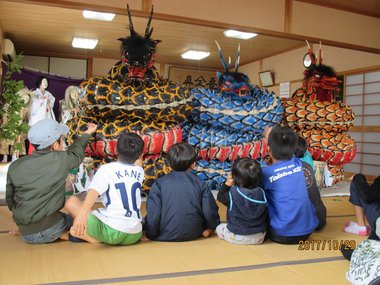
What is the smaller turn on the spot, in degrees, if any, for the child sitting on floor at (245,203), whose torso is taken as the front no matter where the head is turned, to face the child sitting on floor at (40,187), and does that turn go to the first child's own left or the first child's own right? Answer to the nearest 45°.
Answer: approximately 45° to the first child's own left

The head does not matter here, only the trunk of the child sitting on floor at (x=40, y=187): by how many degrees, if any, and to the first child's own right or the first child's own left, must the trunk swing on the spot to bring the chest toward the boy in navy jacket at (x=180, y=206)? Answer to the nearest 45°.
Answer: approximately 45° to the first child's own right

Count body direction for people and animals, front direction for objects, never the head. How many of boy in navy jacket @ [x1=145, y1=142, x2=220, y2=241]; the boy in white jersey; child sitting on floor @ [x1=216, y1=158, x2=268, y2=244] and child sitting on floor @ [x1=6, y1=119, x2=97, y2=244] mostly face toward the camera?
0

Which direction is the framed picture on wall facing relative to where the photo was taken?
toward the camera

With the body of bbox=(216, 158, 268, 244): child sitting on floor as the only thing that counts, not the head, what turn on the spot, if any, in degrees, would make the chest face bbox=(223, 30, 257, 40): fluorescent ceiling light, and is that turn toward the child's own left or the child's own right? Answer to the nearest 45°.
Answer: approximately 45° to the child's own right

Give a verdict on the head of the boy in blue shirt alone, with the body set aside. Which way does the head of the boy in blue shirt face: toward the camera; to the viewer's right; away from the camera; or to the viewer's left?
away from the camera

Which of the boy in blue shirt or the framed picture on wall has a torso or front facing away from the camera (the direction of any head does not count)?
the boy in blue shirt

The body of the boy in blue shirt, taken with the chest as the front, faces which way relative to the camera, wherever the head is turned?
away from the camera

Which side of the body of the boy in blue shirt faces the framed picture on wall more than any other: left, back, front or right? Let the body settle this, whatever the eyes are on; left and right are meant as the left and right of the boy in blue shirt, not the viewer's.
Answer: front

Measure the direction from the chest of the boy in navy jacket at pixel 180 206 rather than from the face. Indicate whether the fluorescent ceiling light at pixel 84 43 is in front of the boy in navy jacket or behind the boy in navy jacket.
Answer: in front

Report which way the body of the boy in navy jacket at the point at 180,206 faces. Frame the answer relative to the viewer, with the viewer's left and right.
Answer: facing away from the viewer

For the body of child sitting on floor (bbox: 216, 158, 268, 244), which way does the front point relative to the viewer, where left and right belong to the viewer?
facing away from the viewer and to the left of the viewer

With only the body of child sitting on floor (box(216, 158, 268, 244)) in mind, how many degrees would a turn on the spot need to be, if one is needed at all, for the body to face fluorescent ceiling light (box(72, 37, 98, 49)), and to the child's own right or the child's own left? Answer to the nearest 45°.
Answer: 0° — they already face it

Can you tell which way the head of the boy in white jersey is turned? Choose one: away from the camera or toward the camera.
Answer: away from the camera

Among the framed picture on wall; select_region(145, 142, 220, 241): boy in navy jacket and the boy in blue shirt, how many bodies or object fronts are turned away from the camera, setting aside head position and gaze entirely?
2
